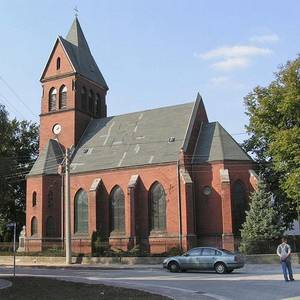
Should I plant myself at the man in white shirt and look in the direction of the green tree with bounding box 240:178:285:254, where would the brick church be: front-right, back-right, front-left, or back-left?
front-left

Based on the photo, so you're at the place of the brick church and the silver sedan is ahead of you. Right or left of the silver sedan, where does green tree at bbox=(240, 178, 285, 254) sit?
left

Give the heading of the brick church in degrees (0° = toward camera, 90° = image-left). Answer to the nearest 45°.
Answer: approximately 135°

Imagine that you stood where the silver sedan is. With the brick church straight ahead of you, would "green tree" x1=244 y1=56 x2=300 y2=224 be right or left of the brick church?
right

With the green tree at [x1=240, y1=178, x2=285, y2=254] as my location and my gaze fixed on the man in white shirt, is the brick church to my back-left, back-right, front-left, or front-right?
back-right

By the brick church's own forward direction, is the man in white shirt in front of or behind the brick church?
behind
